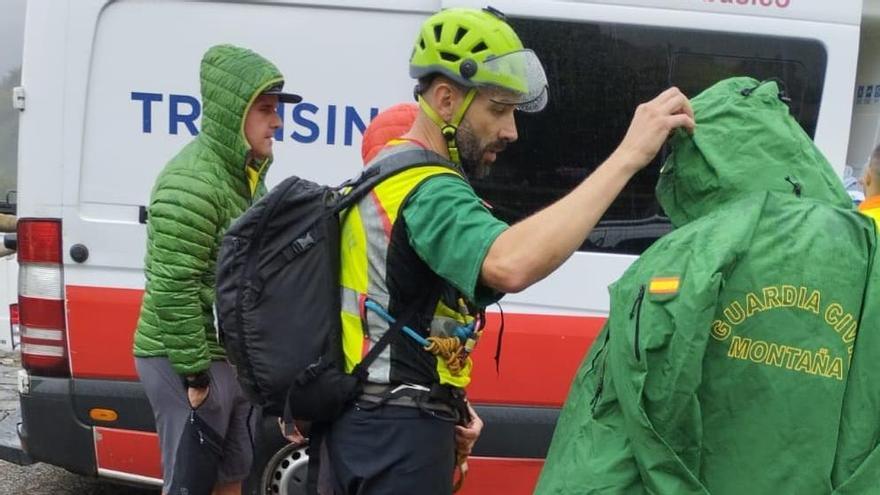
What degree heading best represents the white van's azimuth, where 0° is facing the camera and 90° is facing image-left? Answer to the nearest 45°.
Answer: approximately 270°

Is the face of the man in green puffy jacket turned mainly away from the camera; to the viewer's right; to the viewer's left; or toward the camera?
to the viewer's right

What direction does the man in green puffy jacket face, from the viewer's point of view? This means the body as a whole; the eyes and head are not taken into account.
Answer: to the viewer's right

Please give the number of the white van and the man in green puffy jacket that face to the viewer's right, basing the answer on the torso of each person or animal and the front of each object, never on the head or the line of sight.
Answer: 2
